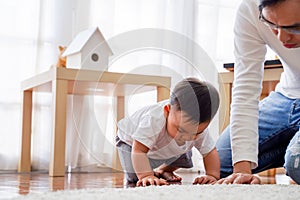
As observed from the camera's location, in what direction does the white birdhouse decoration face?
facing the viewer and to the right of the viewer
